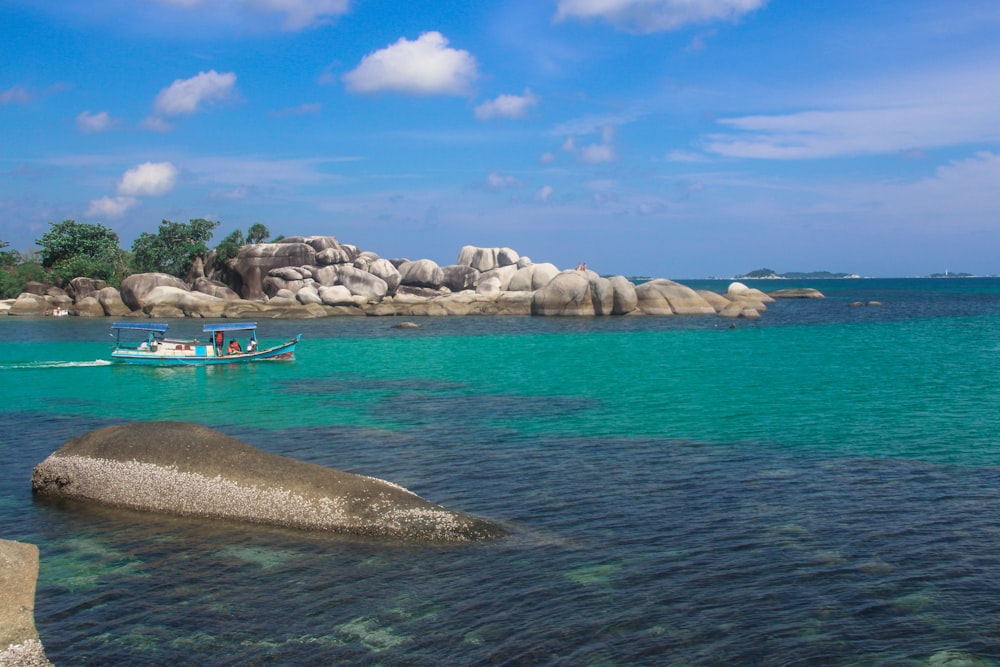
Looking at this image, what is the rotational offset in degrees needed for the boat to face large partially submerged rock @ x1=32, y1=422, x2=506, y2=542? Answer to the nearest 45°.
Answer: approximately 90° to its right

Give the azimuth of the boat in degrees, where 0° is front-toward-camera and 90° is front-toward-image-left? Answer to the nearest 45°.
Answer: approximately 270°

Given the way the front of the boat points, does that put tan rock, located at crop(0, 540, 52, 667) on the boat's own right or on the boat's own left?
on the boat's own right

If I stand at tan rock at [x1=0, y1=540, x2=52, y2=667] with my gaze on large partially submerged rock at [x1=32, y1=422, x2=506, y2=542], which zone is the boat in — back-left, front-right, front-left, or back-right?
front-left
